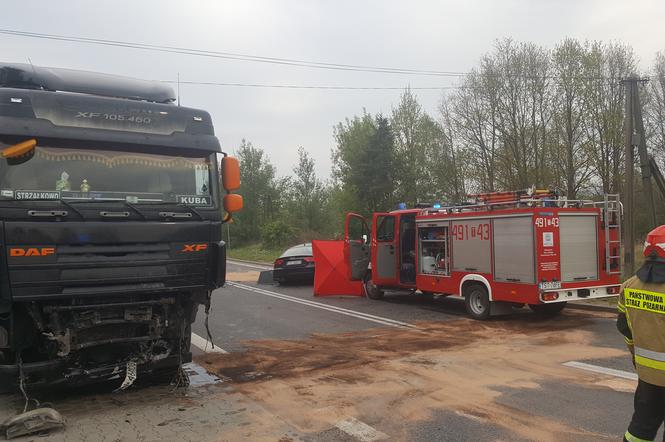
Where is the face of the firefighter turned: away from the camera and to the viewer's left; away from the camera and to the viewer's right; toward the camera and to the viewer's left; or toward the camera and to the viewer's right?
away from the camera and to the viewer's left

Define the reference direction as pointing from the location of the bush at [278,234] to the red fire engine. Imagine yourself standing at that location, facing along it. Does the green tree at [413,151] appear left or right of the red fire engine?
left

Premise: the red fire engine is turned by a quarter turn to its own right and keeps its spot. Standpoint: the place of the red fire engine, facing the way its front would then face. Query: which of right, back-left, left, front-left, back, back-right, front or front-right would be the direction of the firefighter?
back-right

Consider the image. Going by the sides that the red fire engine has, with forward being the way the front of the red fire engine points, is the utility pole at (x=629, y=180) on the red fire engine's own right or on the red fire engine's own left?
on the red fire engine's own right

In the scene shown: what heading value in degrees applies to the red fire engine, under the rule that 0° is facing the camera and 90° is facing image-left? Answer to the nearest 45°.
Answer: approximately 135°

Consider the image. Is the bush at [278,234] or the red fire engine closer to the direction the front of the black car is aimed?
the bush

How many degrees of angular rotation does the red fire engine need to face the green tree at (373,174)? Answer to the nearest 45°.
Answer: approximately 45° to its right

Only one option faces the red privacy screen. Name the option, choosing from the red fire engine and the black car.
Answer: the red fire engine

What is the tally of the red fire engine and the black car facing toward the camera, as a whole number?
0
